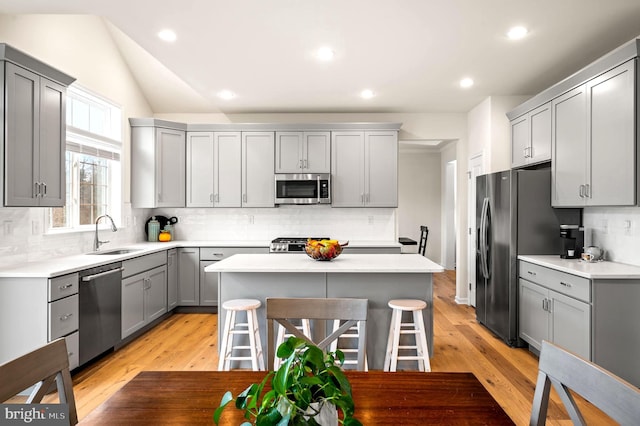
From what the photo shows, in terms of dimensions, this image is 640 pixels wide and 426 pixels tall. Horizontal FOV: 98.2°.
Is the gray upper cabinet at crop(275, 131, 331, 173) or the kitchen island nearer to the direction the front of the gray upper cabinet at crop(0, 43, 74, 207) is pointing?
the kitchen island

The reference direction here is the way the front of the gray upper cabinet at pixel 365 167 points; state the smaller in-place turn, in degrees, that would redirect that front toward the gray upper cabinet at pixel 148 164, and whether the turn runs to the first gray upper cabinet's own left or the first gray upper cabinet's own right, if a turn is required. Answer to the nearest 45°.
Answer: approximately 90° to the first gray upper cabinet's own right

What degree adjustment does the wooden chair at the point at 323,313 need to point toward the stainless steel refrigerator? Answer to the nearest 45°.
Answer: approximately 135° to its left

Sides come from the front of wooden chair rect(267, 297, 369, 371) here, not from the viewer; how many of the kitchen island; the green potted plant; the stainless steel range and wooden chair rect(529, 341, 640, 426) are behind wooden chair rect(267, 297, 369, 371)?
2

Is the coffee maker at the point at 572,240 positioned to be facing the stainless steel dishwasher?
yes

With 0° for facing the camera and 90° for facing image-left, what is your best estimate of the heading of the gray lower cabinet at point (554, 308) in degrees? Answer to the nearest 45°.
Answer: approximately 45°

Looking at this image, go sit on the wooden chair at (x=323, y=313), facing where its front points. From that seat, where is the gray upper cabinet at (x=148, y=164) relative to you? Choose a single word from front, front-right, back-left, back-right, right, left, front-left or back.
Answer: back-right

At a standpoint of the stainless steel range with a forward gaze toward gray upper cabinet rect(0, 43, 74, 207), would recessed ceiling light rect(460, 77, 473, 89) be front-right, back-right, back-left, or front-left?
back-left

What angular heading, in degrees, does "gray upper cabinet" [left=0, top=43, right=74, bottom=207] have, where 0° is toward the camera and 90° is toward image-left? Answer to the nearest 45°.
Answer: approximately 315°

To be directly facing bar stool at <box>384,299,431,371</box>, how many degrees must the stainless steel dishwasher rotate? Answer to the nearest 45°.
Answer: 0° — it already faces it

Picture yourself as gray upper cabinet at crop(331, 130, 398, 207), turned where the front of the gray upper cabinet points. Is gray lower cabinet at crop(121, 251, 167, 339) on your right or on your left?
on your right

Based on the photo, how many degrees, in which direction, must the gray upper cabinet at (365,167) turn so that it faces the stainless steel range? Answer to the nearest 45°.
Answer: approximately 45° to its right

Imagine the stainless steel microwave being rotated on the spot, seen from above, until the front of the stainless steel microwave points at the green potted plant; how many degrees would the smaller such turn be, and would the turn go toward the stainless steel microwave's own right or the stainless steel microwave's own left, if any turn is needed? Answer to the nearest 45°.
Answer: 0° — it already faces it

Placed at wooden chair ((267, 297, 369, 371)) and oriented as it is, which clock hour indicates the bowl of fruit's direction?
The bowl of fruit is roughly at 6 o'clock from the wooden chair.

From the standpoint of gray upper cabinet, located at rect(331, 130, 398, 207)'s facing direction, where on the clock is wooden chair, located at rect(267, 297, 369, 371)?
The wooden chair is roughly at 12 o'clock from the gray upper cabinet.
